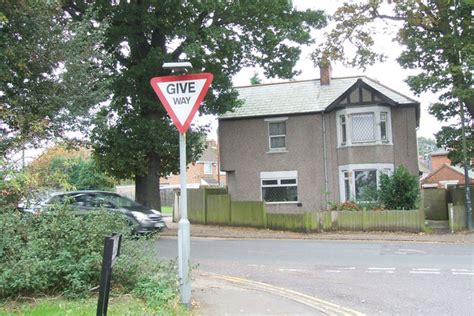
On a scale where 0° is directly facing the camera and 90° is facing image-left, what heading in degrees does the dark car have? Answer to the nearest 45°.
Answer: approximately 315°

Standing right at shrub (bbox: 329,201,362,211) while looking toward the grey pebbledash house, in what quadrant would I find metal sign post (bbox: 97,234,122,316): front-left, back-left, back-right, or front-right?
back-left

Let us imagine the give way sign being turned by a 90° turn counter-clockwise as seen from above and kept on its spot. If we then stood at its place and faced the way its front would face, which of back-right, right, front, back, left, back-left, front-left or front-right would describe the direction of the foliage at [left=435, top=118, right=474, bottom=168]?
front-left

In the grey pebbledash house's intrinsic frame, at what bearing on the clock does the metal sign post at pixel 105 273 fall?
The metal sign post is roughly at 12 o'clock from the grey pebbledash house.

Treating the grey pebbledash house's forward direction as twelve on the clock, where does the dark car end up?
The dark car is roughly at 1 o'clock from the grey pebbledash house.

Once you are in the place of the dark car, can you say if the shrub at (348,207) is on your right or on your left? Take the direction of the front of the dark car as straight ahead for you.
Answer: on your left

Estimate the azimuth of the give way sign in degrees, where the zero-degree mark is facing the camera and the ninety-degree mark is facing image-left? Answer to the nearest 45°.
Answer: approximately 0°

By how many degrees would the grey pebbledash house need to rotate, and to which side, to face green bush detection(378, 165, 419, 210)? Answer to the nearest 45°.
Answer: approximately 45° to its left

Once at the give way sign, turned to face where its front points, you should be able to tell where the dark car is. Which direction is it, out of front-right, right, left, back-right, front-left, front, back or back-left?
back

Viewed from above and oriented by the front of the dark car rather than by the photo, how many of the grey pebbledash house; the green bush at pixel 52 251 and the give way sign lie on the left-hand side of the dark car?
1

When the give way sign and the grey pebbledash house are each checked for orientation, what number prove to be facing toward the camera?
2
